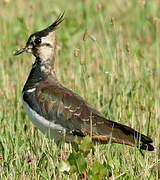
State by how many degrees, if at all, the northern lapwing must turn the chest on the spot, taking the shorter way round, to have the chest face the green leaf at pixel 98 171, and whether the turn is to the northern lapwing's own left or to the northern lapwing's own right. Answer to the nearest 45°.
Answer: approximately 90° to the northern lapwing's own left

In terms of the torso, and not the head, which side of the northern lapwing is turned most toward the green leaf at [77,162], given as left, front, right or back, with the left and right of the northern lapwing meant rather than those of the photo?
left

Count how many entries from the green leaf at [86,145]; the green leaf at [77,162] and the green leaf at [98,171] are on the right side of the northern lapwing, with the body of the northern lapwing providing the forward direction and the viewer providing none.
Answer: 0

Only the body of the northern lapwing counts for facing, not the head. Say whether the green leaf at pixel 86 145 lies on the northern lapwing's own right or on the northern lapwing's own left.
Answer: on the northern lapwing's own left

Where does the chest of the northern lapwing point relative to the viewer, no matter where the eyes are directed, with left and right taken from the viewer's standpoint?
facing to the left of the viewer

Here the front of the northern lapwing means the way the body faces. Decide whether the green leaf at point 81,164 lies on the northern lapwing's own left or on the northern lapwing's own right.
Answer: on the northern lapwing's own left

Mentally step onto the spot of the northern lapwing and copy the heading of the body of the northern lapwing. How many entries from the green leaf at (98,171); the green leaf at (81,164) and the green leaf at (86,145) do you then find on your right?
0
